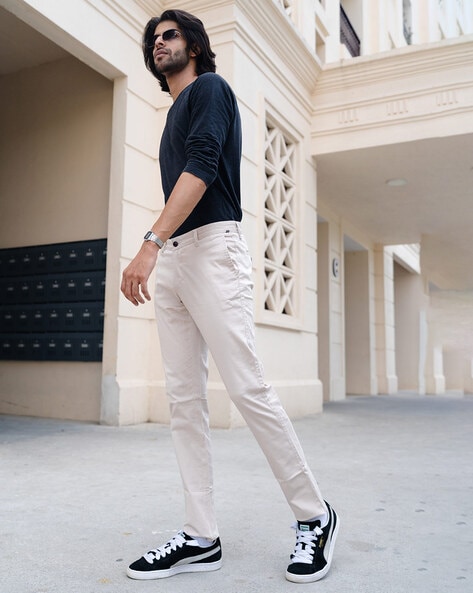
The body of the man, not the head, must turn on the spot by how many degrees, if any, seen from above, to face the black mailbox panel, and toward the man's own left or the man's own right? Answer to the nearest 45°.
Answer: approximately 90° to the man's own right

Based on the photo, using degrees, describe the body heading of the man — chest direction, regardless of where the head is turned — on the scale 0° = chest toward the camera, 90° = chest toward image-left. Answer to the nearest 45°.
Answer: approximately 45°
